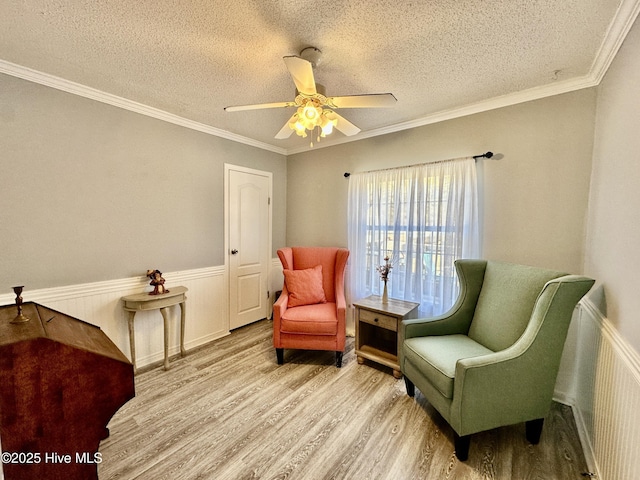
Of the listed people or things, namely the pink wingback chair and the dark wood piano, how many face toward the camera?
1

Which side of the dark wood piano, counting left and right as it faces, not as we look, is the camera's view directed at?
right

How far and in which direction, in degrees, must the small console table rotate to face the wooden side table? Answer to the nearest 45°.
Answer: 0° — it already faces it

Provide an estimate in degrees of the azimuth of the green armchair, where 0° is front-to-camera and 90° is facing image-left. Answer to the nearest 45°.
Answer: approximately 45°

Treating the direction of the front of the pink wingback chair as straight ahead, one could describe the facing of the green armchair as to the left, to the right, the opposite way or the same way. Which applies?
to the right
